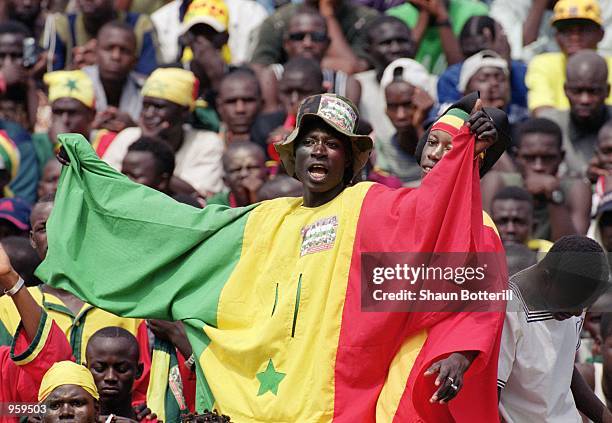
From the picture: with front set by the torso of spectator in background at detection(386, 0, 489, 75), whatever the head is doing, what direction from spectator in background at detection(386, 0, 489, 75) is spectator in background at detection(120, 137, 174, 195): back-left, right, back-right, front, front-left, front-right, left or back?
front-right

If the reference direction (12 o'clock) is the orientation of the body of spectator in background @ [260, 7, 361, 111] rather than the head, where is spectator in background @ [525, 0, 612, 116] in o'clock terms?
spectator in background @ [525, 0, 612, 116] is roughly at 9 o'clock from spectator in background @ [260, 7, 361, 111].

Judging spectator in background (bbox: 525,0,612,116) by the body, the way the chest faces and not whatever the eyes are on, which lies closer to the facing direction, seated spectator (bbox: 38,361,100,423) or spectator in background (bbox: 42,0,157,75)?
the seated spectator

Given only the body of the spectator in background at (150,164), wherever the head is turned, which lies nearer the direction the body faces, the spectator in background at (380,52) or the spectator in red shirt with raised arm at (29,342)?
the spectator in red shirt with raised arm

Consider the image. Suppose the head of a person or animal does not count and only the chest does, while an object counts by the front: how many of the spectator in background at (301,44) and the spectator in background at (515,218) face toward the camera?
2

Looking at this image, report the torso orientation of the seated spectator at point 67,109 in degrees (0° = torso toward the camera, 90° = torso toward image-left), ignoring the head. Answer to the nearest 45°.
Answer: approximately 0°

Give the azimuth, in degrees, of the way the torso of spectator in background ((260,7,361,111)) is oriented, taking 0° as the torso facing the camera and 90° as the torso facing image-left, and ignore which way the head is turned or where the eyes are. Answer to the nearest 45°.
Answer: approximately 0°

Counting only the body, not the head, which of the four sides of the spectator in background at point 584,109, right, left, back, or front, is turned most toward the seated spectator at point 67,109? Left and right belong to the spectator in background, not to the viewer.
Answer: right
